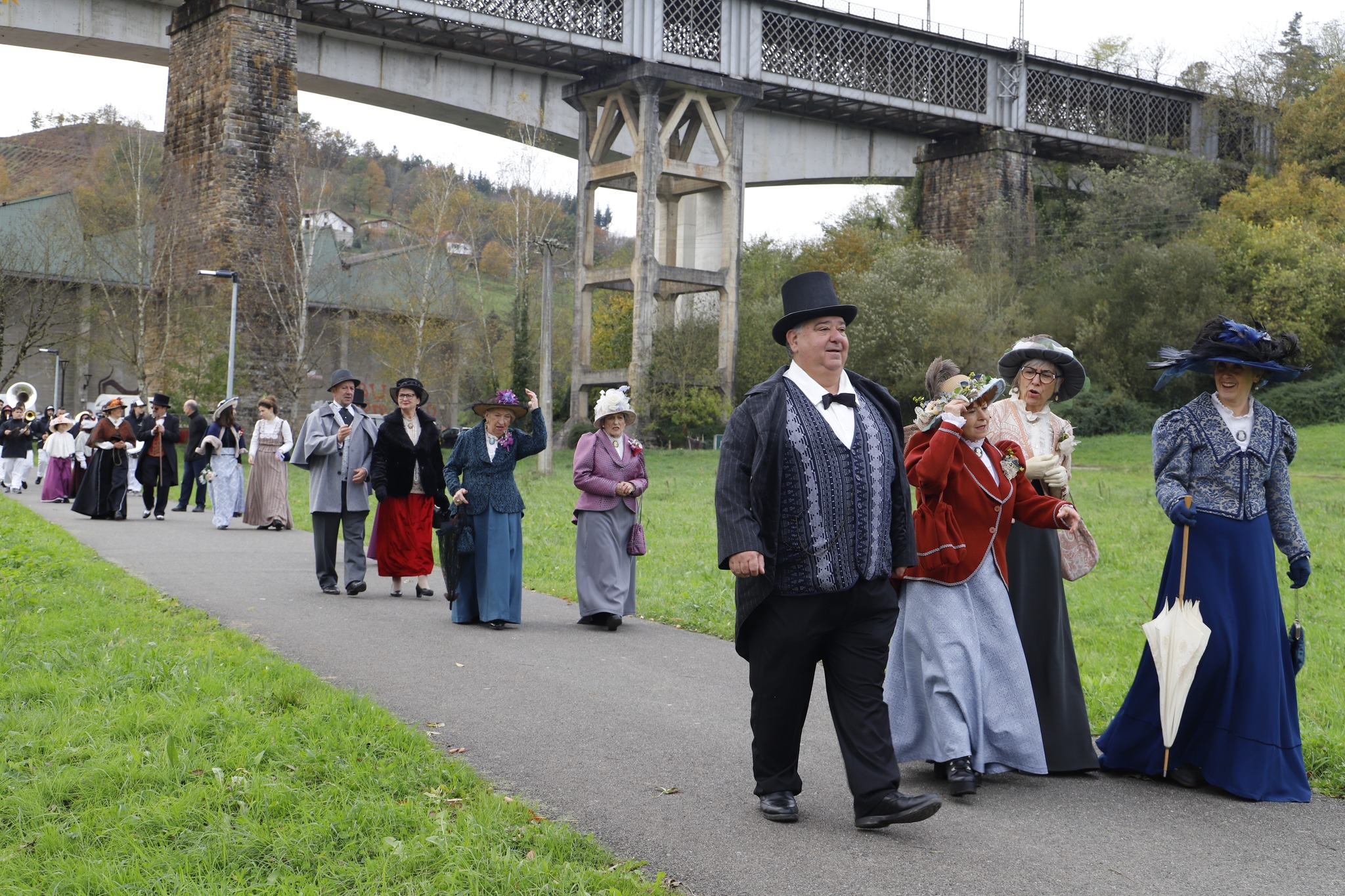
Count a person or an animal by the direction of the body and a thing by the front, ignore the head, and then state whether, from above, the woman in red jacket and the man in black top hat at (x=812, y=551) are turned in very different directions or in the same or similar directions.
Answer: same or similar directions

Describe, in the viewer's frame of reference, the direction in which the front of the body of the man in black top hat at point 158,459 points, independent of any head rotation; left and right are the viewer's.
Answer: facing the viewer

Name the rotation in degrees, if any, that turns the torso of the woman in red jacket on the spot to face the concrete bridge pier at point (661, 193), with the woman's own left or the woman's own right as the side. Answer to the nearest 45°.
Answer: approximately 135° to the woman's own left

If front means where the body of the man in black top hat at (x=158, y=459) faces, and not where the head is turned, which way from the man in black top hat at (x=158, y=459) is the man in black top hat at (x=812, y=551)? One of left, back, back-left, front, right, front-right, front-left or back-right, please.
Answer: front

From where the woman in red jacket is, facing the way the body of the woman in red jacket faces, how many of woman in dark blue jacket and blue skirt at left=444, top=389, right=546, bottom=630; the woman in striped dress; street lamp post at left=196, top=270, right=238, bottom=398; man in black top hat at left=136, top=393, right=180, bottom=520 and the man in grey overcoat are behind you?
5

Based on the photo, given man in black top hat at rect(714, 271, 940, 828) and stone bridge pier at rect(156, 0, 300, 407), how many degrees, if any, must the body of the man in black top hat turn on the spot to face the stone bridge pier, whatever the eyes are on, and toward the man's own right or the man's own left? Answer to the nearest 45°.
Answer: approximately 180°

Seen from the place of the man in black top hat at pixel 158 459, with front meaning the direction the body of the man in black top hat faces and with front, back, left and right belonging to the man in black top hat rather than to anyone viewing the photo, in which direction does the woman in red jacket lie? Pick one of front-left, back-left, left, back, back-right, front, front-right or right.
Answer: front

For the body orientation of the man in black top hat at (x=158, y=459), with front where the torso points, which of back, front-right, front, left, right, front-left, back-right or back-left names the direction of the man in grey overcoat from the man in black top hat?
front

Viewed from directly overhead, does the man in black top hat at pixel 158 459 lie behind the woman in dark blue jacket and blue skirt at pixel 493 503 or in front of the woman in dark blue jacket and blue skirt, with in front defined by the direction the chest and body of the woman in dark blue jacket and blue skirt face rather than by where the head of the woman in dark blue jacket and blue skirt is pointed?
behind

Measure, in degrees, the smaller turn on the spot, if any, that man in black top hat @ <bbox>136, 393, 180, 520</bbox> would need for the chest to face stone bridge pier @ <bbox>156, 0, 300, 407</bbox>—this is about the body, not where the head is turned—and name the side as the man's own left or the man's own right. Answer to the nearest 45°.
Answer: approximately 180°

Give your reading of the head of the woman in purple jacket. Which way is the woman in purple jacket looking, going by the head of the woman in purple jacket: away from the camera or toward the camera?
toward the camera

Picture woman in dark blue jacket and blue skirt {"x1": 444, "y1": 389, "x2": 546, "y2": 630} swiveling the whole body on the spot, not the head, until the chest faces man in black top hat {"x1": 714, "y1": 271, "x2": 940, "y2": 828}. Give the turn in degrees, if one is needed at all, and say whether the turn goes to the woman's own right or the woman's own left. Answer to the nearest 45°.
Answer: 0° — they already face them

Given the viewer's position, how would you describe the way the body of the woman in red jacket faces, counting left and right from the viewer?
facing the viewer and to the right of the viewer

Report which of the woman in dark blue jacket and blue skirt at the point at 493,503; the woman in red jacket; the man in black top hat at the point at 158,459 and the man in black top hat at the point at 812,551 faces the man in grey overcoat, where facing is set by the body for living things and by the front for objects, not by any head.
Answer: the man in black top hat at the point at 158,459

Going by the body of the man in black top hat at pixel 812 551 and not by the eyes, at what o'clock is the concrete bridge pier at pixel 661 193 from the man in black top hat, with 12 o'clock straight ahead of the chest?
The concrete bridge pier is roughly at 7 o'clock from the man in black top hat.

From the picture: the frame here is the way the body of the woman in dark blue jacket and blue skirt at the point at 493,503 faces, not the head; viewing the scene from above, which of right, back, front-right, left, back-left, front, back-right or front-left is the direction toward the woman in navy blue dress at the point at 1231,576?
front-left

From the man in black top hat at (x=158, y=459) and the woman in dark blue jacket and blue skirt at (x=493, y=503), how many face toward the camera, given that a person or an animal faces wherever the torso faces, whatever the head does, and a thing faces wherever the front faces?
2

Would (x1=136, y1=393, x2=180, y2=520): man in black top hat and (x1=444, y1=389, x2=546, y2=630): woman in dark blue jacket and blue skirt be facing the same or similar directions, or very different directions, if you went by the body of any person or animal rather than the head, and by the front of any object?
same or similar directions
